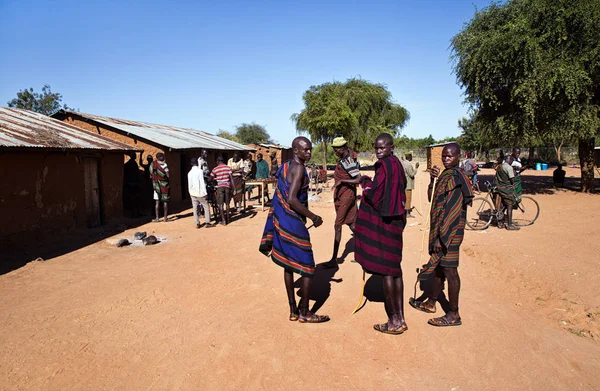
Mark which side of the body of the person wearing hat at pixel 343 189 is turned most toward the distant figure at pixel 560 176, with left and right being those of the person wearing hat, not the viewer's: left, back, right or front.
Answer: back

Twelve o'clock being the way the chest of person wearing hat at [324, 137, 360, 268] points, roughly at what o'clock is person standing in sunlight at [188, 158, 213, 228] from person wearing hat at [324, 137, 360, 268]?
person standing in sunlight at [188, 158, 213, 228] is roughly at 3 o'clock from person wearing hat at [324, 137, 360, 268].

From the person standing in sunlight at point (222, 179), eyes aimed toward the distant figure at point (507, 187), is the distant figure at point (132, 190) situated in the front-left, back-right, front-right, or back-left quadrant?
back-left

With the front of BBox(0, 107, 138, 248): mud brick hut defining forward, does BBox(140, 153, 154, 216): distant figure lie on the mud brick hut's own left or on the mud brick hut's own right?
on the mud brick hut's own left

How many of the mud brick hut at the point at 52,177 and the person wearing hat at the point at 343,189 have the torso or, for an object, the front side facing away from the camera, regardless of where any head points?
0

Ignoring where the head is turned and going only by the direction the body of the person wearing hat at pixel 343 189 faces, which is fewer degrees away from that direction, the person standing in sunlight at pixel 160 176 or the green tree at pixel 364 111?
the person standing in sunlight

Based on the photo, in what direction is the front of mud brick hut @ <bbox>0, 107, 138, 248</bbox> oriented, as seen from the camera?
facing the viewer and to the right of the viewer

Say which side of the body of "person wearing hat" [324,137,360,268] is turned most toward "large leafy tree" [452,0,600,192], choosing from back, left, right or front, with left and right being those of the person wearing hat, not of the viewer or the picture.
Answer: back

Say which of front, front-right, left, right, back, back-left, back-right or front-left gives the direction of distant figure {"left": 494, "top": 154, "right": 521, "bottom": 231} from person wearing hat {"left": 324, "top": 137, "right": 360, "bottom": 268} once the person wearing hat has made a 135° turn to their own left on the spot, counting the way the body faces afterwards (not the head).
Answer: front-left

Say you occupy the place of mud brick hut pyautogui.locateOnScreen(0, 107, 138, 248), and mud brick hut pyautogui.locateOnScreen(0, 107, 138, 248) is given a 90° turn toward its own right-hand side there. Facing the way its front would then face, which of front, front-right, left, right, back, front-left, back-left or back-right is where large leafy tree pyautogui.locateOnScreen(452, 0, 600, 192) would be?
back-left

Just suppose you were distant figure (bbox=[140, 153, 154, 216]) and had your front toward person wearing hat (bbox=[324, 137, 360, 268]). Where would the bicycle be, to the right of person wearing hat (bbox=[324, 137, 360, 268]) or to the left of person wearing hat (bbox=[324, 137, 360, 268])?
left

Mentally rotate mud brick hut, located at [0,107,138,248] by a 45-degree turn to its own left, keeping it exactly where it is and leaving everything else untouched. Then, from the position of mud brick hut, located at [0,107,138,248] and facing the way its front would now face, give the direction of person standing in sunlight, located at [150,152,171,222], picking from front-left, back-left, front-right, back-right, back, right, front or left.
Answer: front

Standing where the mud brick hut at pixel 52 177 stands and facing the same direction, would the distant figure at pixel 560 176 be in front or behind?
in front

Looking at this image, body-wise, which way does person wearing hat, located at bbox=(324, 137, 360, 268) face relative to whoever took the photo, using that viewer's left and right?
facing the viewer and to the left of the viewer
